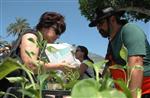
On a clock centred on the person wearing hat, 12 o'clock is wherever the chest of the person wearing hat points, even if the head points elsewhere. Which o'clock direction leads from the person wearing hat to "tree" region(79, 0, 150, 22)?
The tree is roughly at 3 o'clock from the person wearing hat.

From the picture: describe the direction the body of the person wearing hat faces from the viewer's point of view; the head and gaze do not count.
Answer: to the viewer's left
